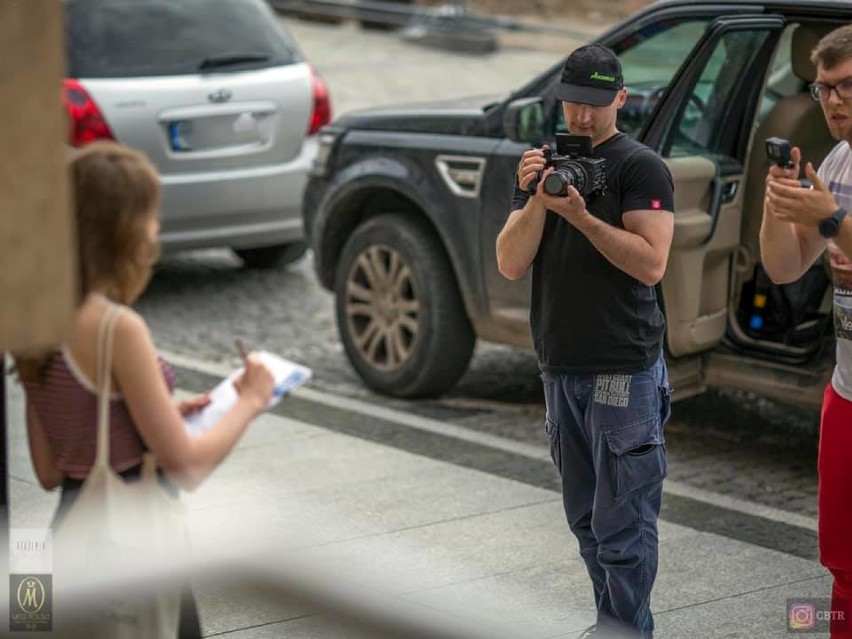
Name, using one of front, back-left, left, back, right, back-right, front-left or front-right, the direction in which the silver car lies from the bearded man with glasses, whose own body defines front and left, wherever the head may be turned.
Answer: right

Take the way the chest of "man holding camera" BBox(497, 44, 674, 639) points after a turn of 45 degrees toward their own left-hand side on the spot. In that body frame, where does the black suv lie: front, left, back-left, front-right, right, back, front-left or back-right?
back

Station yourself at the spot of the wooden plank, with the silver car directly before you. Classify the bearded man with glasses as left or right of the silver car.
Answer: right

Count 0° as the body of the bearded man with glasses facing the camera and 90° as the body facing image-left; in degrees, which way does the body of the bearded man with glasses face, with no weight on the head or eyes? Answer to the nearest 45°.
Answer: approximately 45°

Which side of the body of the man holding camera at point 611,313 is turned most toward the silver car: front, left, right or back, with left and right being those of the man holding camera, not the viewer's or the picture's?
right

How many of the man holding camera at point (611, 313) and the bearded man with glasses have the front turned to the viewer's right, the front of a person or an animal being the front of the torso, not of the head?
0

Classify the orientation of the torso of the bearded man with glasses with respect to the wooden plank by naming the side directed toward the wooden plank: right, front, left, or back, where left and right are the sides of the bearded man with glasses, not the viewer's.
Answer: front

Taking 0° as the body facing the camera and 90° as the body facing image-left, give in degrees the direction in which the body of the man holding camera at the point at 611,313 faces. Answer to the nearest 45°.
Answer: approximately 45°

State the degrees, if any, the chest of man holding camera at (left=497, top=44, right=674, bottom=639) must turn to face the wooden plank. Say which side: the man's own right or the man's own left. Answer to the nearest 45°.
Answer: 0° — they already face it
